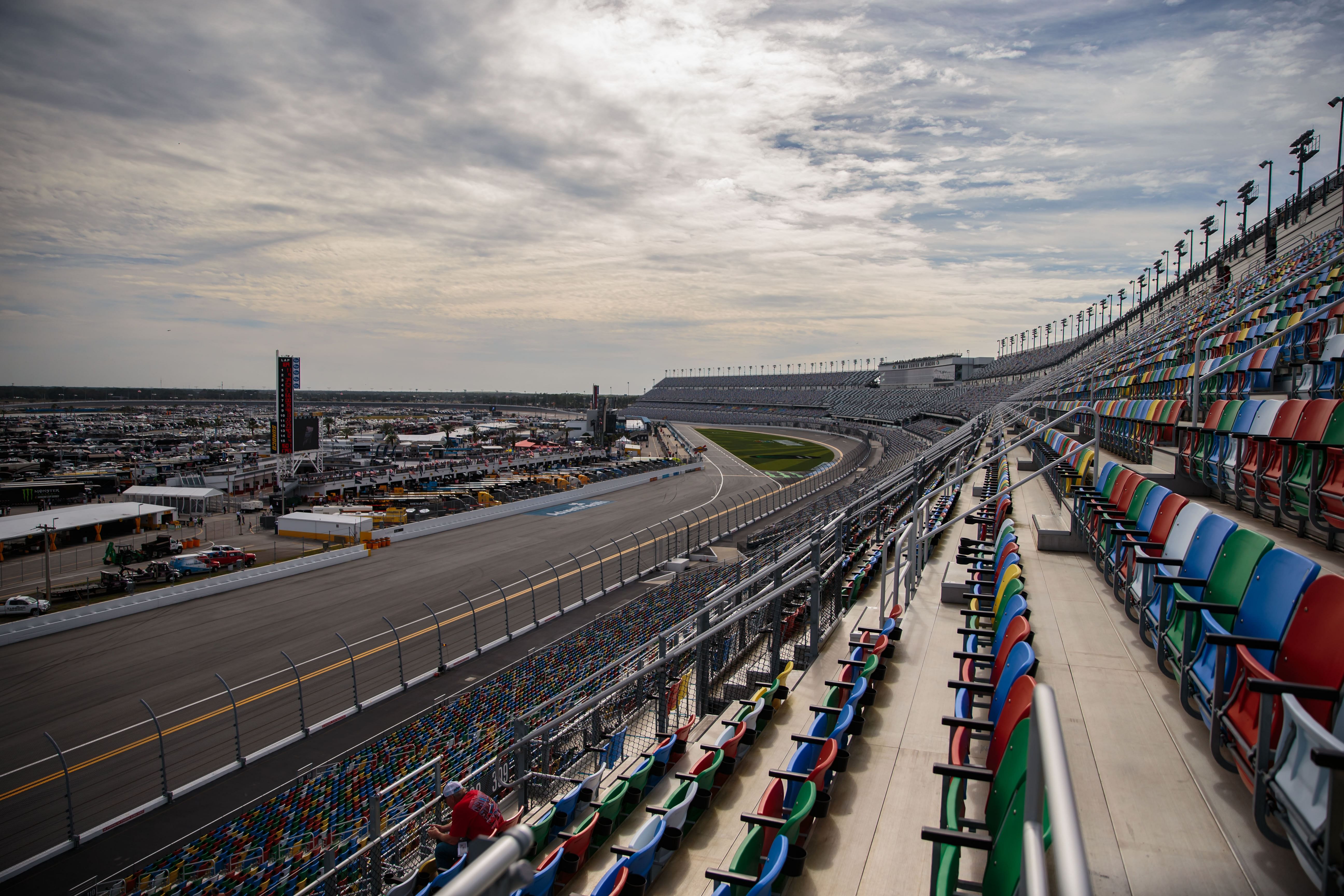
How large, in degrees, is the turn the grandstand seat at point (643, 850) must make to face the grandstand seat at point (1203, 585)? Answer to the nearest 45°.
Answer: approximately 180°

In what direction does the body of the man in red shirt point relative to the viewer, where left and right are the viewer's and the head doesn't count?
facing away from the viewer and to the left of the viewer

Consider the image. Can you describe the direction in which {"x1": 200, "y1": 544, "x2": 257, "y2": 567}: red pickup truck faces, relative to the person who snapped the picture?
facing to the right of the viewer

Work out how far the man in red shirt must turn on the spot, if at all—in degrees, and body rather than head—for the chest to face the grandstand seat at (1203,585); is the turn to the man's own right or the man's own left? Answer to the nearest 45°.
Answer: approximately 180°

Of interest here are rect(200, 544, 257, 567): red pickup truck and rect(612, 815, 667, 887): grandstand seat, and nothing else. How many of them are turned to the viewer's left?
1

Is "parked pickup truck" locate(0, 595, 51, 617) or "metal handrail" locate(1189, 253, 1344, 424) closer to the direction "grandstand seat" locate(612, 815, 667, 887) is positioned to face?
the parked pickup truck

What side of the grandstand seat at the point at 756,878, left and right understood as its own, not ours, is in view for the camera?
left

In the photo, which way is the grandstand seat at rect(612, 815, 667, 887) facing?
to the viewer's left

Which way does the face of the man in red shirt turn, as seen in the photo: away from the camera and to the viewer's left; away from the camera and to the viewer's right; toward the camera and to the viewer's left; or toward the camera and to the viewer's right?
away from the camera and to the viewer's left

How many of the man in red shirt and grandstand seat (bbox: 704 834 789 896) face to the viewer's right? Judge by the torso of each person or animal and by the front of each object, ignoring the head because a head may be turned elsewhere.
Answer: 0

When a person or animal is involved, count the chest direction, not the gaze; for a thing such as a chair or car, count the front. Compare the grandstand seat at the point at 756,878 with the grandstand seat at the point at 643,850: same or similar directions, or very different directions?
same or similar directions

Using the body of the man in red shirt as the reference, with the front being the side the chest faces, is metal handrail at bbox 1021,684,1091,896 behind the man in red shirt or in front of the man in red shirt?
behind
